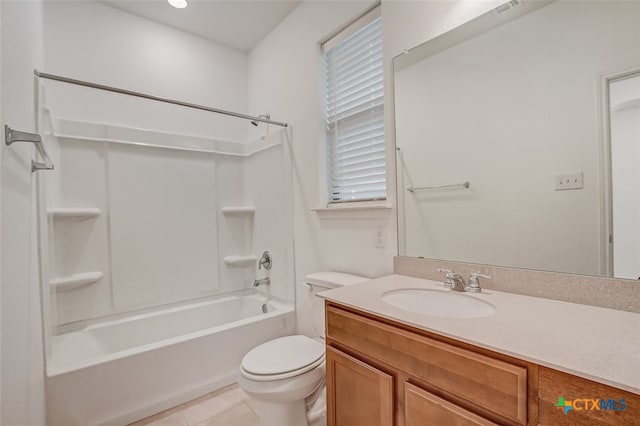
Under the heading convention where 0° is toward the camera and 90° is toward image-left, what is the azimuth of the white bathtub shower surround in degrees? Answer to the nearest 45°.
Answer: approximately 315°

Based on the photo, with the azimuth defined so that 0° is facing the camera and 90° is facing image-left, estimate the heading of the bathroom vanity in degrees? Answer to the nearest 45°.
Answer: approximately 45°

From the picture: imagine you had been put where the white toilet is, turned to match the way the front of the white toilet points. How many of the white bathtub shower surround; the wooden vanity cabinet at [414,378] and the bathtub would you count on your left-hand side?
1

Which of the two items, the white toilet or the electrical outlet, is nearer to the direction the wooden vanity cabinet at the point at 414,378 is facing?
the white toilet

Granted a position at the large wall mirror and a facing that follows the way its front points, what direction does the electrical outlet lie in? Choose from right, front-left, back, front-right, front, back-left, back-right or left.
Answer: front-right
